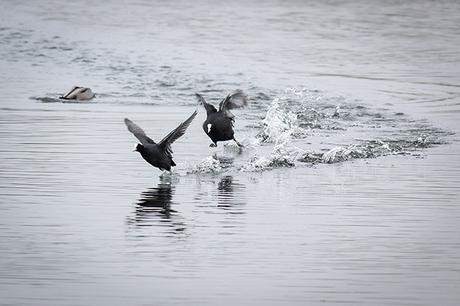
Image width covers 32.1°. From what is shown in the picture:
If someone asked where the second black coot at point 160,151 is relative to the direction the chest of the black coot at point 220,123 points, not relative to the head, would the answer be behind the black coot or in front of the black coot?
in front

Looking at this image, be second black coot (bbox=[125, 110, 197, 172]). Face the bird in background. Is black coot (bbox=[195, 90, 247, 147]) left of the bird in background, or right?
right

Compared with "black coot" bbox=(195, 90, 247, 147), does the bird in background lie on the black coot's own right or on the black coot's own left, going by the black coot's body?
on the black coot's own right

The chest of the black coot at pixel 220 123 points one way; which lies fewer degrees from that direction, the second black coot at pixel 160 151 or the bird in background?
the second black coot

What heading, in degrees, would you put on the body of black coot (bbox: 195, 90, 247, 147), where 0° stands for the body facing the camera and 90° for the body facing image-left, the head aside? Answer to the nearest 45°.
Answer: approximately 45°
